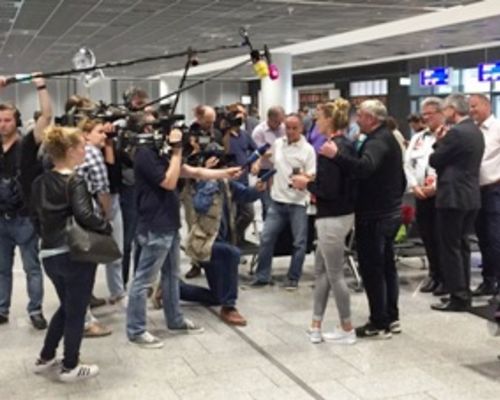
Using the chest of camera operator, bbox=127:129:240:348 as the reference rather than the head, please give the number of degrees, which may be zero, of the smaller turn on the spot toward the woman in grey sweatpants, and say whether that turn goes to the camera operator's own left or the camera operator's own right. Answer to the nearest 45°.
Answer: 0° — they already face them

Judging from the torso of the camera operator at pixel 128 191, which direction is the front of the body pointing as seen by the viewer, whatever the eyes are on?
to the viewer's right

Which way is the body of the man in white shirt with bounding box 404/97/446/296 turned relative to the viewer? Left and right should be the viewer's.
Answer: facing the viewer and to the left of the viewer

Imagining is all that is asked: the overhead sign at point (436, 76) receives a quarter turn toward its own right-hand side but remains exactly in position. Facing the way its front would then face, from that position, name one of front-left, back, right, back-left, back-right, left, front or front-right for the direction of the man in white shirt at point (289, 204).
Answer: left

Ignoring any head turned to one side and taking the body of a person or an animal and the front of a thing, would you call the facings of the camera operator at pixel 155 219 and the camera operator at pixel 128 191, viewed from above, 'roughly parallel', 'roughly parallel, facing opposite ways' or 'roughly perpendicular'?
roughly parallel

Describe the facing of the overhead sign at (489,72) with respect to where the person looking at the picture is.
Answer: facing the viewer

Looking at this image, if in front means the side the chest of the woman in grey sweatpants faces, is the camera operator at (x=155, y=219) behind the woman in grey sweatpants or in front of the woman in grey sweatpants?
in front

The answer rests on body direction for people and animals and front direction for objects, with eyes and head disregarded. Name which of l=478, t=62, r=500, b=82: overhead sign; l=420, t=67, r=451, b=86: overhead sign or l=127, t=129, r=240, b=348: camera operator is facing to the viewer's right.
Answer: the camera operator

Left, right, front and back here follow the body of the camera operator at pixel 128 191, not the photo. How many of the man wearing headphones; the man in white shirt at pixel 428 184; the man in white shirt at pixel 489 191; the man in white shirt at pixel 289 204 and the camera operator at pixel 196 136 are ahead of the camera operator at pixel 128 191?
4

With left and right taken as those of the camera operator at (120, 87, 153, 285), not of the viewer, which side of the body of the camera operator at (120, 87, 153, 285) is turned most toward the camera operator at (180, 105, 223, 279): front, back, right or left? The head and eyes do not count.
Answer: front

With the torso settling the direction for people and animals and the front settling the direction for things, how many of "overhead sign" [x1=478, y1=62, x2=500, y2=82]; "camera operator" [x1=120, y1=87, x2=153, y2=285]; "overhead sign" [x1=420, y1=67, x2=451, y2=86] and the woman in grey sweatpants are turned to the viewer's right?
1

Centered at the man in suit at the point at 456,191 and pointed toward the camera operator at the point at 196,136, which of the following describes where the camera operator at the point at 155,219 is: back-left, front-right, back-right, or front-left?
front-left

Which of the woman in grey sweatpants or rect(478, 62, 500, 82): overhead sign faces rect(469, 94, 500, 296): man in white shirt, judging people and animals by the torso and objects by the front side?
the overhead sign

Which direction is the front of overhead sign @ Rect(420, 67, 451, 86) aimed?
toward the camera

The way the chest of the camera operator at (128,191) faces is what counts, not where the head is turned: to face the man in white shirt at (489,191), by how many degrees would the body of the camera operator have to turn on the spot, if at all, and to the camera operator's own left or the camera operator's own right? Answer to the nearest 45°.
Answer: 0° — they already face them

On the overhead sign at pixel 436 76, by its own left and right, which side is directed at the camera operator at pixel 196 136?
front

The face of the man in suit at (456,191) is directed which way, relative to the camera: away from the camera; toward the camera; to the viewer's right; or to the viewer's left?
to the viewer's left
